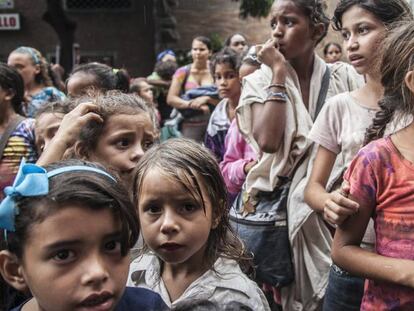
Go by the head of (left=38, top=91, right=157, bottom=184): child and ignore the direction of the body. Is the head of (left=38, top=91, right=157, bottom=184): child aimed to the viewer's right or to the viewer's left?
to the viewer's right

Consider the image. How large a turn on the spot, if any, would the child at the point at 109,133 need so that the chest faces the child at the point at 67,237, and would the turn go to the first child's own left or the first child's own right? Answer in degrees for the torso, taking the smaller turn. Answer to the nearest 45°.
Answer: approximately 45° to the first child's own right

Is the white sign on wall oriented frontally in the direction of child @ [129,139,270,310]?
yes

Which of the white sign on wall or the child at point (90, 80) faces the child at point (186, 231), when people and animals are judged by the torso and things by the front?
the white sign on wall

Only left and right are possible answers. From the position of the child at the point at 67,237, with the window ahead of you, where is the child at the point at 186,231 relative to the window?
right

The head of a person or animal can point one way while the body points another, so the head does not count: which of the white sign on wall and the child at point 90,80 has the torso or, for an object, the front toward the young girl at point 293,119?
the white sign on wall

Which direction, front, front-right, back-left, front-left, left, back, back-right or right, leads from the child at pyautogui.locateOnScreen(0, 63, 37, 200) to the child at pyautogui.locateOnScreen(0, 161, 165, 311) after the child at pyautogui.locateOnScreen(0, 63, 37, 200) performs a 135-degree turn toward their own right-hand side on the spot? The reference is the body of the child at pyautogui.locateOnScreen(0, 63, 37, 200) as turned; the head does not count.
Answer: back

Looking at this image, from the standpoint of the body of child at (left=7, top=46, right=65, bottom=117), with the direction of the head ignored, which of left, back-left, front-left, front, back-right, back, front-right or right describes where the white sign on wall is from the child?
back-right

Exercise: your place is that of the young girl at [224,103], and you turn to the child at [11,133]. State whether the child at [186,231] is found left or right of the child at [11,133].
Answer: left

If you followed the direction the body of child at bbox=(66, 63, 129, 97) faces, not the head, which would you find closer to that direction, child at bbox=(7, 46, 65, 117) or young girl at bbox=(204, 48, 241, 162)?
the child
